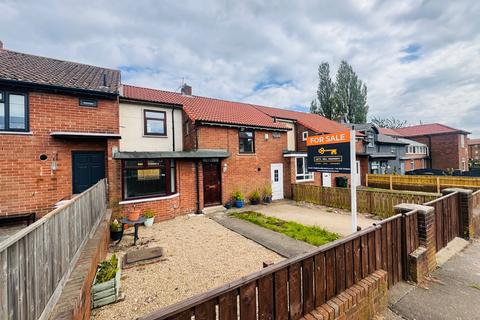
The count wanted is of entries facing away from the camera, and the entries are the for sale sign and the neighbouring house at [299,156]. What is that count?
0

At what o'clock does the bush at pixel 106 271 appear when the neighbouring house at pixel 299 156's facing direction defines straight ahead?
The bush is roughly at 2 o'clock from the neighbouring house.

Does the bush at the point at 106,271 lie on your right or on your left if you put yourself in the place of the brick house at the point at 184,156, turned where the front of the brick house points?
on your right

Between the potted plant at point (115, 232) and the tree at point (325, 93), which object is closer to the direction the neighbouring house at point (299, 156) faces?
the potted plant

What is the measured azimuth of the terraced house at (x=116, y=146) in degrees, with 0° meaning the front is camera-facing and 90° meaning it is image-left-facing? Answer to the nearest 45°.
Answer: approximately 315°

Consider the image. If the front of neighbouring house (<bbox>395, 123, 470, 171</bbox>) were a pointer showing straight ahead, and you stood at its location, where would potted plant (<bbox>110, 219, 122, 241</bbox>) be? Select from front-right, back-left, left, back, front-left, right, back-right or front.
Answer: front-right

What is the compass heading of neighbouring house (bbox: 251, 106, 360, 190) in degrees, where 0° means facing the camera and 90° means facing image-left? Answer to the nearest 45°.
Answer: approximately 315°

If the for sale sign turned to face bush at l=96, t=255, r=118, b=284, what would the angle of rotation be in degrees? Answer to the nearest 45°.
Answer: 0° — it already faces it

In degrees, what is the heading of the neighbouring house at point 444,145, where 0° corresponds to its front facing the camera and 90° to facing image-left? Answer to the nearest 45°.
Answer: approximately 315°

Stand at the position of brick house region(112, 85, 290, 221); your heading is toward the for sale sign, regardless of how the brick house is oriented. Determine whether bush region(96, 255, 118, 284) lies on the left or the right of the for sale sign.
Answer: right
